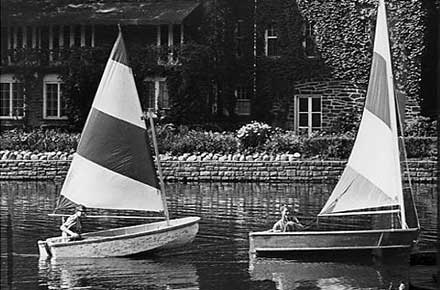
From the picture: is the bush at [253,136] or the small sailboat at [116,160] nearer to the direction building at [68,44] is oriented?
the small sailboat

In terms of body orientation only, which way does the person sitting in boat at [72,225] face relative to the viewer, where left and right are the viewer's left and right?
facing to the right of the viewer

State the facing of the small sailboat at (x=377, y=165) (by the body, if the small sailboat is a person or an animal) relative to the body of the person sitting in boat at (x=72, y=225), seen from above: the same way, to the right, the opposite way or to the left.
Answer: the same way

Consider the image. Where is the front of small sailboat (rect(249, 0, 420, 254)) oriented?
to the viewer's right

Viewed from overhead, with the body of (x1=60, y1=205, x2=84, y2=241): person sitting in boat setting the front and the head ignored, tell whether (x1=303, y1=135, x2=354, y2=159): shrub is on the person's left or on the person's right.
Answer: on the person's left

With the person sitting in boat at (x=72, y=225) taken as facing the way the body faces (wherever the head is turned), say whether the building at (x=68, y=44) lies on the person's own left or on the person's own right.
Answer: on the person's own left

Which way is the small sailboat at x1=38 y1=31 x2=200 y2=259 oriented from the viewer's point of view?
to the viewer's right

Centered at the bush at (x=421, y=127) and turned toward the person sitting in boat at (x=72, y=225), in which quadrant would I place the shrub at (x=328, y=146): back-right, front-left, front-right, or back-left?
front-right

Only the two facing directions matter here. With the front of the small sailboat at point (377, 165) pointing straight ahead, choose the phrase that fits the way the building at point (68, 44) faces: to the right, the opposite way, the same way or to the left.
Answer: to the right

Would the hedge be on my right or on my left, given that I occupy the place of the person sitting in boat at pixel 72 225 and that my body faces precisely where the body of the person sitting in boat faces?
on my left

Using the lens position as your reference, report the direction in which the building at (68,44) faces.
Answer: facing the viewer

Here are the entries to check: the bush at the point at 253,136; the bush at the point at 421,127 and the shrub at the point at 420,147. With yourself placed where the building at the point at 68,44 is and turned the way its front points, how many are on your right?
0

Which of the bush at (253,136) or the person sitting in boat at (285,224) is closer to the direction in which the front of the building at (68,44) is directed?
the person sitting in boat

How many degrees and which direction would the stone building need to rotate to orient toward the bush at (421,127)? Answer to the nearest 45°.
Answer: approximately 45° to its left
